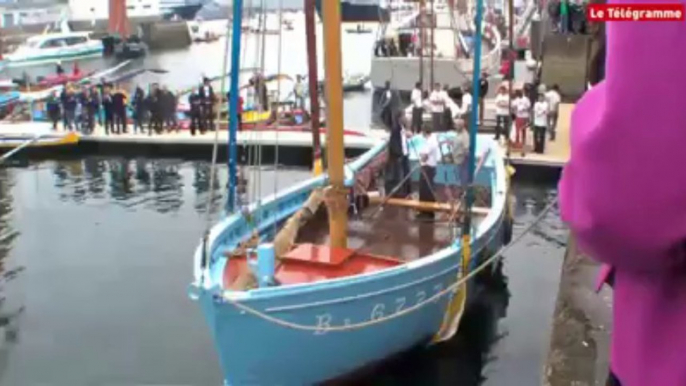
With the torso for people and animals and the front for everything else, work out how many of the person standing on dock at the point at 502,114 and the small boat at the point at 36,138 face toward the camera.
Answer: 1

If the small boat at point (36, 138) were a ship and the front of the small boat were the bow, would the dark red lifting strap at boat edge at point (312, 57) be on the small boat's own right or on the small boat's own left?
on the small boat's own right

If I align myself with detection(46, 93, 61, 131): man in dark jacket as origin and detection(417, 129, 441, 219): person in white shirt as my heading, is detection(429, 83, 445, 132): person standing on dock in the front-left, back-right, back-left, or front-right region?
front-left

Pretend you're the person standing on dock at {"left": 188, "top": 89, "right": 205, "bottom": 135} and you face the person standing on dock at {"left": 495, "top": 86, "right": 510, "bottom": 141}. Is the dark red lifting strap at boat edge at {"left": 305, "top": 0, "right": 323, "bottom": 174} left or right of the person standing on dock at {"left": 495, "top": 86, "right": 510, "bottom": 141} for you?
right

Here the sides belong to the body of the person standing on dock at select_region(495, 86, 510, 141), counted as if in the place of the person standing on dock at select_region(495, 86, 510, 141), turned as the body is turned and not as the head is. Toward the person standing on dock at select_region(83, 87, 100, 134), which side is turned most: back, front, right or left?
right

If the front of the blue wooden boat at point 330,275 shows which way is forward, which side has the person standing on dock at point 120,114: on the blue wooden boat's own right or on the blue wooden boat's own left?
on the blue wooden boat's own right

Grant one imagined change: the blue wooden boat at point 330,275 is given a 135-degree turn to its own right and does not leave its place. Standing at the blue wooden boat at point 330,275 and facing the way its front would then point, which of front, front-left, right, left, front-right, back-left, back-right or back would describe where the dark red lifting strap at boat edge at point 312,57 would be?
front

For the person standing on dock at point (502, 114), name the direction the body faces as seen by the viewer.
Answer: toward the camera

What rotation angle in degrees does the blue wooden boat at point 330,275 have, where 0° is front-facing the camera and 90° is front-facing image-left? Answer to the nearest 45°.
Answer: approximately 45°
